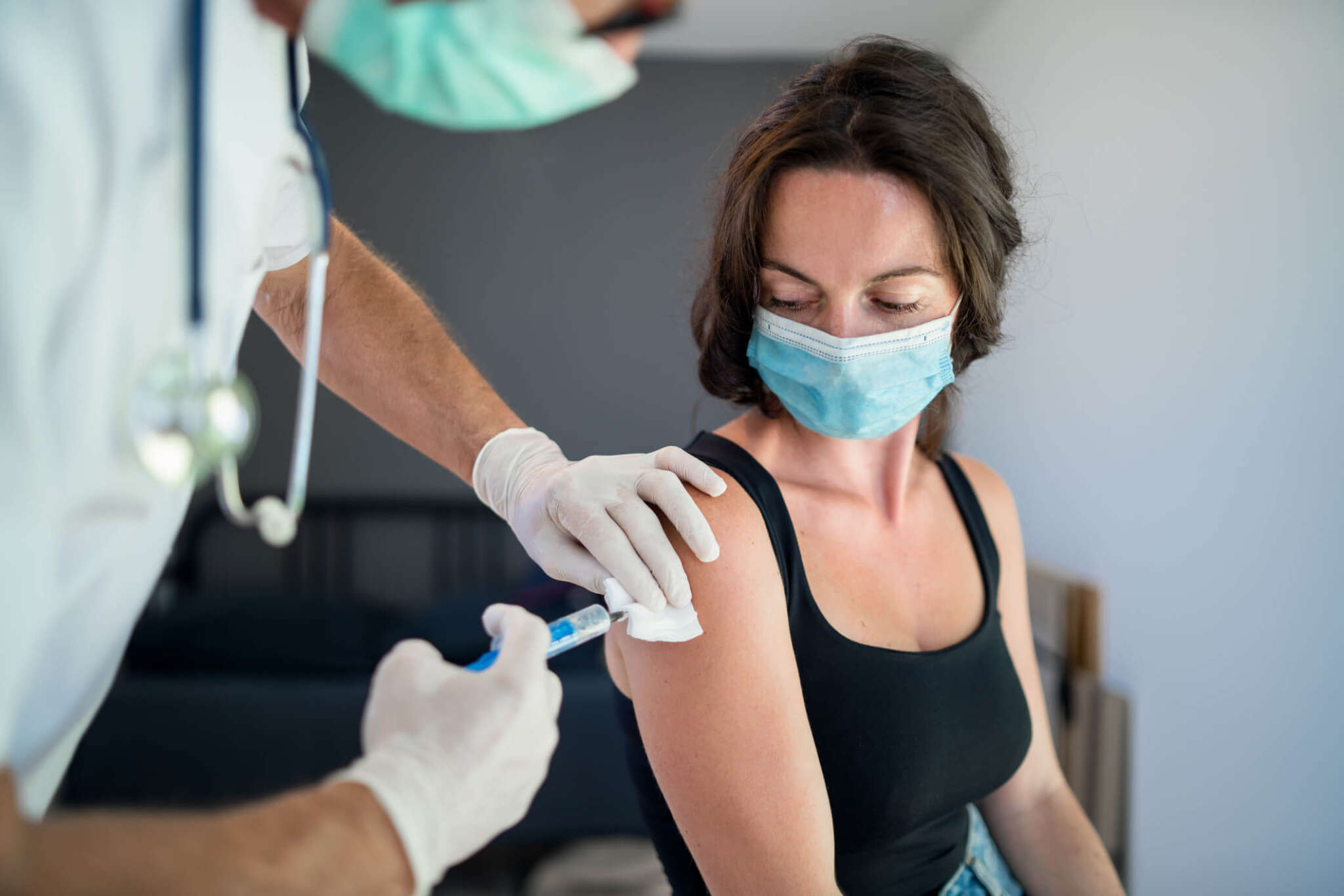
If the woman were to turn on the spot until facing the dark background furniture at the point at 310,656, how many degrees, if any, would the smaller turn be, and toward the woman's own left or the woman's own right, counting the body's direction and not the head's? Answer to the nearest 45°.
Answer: approximately 180°

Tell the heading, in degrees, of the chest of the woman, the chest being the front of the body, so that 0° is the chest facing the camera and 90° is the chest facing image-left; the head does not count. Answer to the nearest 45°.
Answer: approximately 315°
